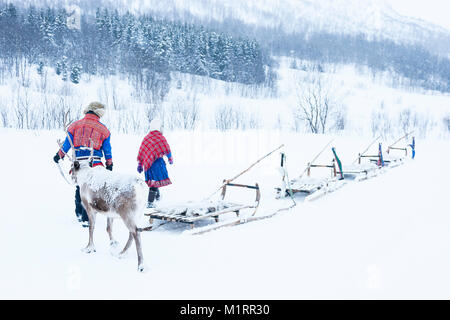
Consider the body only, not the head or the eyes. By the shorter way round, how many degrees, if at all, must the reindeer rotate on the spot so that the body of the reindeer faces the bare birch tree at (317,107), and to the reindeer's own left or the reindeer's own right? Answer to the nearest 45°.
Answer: approximately 90° to the reindeer's own right

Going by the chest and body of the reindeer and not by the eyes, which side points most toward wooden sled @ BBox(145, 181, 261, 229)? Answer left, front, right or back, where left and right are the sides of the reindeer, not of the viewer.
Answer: right

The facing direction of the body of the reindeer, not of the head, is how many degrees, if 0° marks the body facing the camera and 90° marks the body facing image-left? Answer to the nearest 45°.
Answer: approximately 135°
